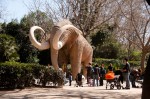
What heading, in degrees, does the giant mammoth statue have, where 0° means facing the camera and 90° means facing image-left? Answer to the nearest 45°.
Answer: approximately 45°

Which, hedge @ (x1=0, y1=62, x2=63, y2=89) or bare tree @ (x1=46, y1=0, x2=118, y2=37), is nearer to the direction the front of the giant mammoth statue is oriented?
the hedge

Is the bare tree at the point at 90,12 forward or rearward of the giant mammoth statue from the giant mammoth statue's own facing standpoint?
rearward

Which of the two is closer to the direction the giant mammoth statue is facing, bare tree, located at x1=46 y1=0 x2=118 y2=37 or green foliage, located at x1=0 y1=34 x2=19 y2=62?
the green foliage

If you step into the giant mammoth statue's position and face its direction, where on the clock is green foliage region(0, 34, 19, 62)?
The green foliage is roughly at 2 o'clock from the giant mammoth statue.
